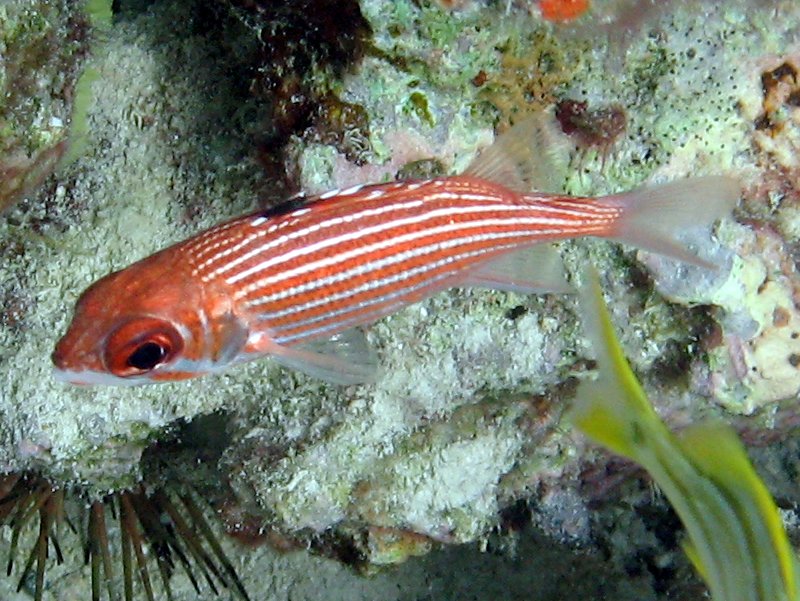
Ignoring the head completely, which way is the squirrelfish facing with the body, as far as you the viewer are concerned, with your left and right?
facing to the left of the viewer
